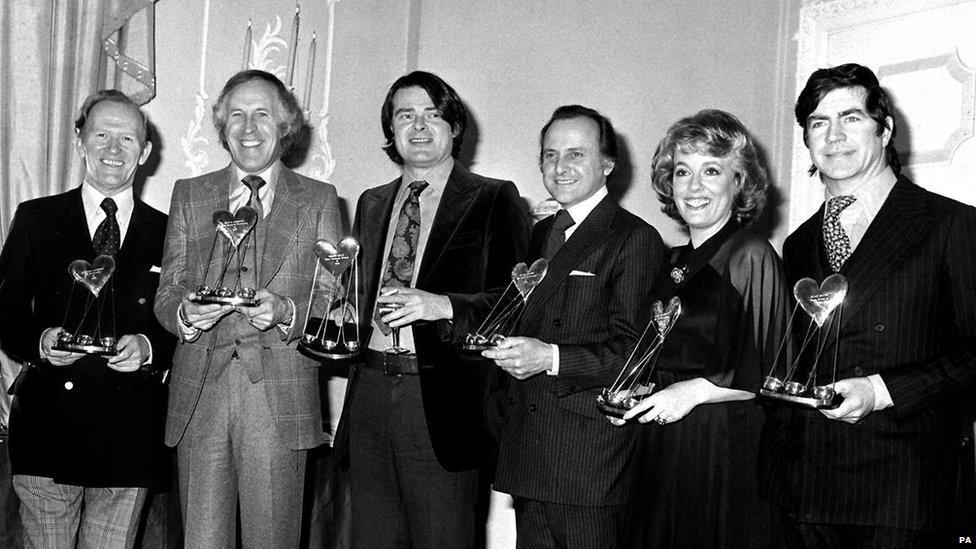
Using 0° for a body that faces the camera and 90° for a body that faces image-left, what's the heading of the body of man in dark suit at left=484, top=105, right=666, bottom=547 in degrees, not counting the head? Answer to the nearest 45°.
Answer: approximately 45°

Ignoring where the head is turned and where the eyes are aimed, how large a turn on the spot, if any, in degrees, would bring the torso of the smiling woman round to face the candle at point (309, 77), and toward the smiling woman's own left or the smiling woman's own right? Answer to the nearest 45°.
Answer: approximately 90° to the smiling woman's own right

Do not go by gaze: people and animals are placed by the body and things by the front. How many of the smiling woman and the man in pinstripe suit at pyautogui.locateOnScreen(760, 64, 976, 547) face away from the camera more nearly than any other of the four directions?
0

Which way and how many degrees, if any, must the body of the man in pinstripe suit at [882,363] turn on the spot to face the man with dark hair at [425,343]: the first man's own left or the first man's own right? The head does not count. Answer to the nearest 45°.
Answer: approximately 45° to the first man's own right

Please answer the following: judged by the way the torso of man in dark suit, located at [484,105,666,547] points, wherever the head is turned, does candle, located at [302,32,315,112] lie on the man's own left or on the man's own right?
on the man's own right

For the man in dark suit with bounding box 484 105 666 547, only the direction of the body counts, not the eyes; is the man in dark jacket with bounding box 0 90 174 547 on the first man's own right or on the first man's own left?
on the first man's own right

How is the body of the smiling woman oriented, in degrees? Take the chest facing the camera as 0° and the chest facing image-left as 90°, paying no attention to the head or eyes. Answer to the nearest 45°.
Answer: approximately 45°

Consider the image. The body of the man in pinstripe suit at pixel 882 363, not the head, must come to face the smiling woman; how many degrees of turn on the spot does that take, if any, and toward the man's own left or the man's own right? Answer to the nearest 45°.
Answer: approximately 45° to the man's own right

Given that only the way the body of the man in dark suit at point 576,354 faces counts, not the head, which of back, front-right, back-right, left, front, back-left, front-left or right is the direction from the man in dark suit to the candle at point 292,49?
right

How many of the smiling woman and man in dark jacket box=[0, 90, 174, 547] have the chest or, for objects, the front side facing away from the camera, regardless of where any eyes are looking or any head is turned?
0
